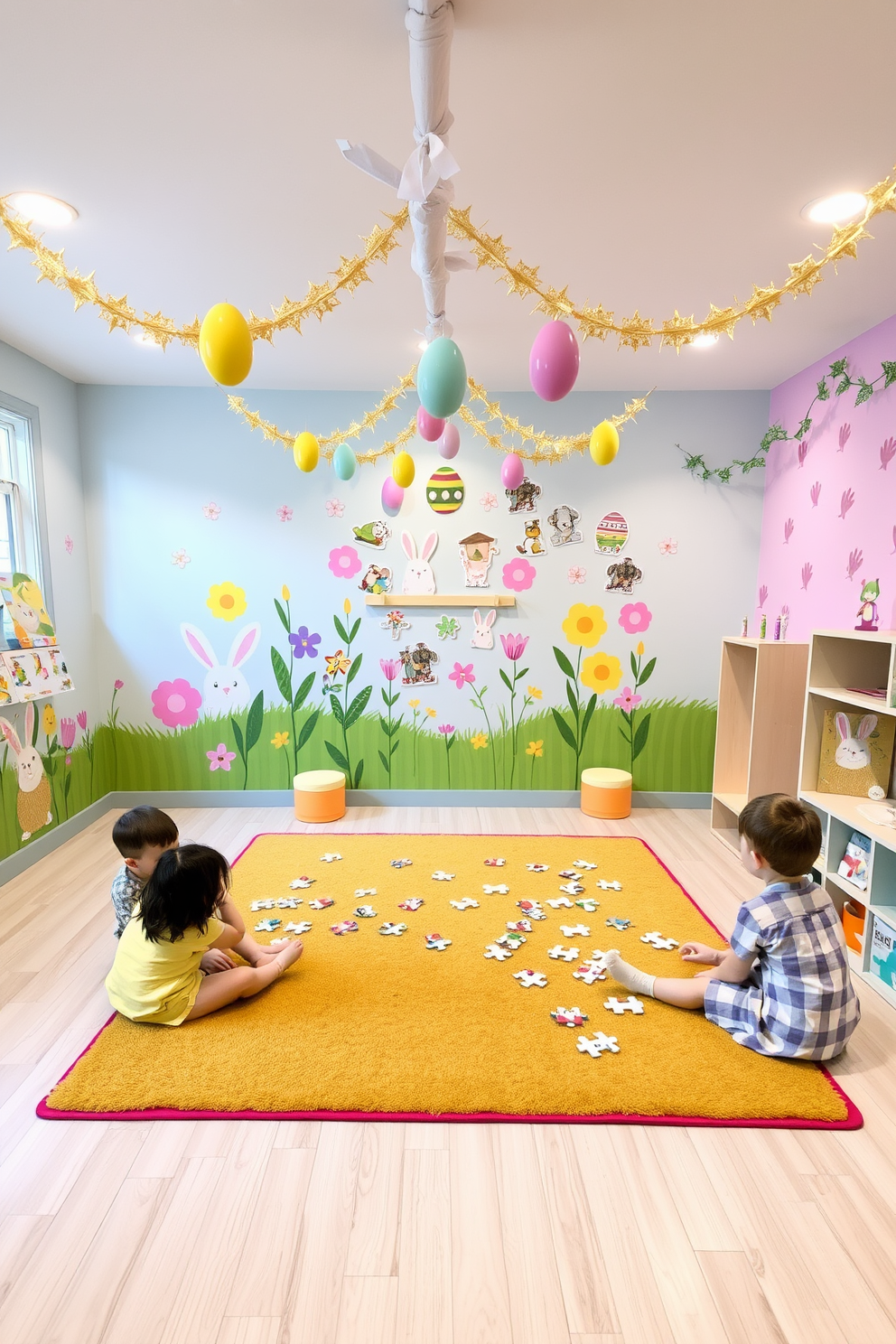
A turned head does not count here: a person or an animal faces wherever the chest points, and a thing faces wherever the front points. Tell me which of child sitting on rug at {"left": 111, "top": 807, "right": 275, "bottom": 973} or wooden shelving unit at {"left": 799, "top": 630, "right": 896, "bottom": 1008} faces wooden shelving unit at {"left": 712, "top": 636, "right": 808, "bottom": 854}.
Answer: the child sitting on rug

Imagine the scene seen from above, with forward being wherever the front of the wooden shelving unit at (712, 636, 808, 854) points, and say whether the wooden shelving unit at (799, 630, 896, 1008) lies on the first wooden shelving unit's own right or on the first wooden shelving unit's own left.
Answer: on the first wooden shelving unit's own left

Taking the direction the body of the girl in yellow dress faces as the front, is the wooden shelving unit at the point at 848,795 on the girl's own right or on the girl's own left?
on the girl's own right

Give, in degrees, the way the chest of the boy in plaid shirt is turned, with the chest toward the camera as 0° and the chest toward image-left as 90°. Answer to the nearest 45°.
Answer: approximately 135°

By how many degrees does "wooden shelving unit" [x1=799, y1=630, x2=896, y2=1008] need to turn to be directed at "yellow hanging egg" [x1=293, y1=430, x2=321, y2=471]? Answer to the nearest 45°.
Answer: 0° — it already faces it

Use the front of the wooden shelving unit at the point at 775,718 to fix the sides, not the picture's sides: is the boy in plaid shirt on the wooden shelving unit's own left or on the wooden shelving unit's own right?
on the wooden shelving unit's own left

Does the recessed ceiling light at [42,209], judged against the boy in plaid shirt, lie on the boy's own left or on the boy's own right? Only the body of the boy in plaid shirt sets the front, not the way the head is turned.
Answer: on the boy's own left
